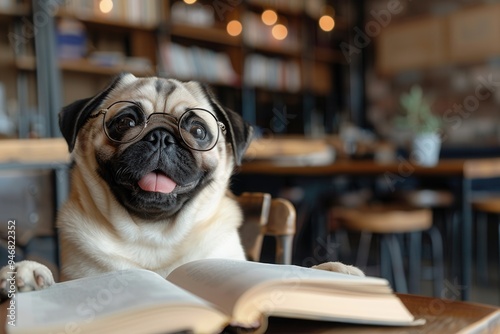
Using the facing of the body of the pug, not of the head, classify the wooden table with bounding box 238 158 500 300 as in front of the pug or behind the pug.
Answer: behind

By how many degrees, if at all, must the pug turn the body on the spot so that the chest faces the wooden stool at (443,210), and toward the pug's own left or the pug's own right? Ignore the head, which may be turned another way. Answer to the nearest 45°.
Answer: approximately 135° to the pug's own left

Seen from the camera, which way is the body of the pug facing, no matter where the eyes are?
toward the camera

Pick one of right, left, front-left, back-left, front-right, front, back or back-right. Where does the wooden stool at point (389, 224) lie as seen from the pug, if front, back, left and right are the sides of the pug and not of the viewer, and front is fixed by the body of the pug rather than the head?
back-left

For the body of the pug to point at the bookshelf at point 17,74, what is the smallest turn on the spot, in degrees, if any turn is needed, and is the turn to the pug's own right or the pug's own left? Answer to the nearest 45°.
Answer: approximately 180°

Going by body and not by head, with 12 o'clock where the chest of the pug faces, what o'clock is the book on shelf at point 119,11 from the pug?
The book on shelf is roughly at 6 o'clock from the pug.

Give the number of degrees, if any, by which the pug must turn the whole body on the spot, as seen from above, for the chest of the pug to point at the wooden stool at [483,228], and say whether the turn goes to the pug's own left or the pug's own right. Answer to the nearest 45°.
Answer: approximately 135° to the pug's own left

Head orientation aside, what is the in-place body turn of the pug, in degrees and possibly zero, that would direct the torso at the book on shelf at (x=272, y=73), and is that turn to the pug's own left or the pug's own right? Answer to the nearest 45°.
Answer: approximately 180°

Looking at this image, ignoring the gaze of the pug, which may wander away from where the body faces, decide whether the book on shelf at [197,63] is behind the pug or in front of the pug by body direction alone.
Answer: behind
